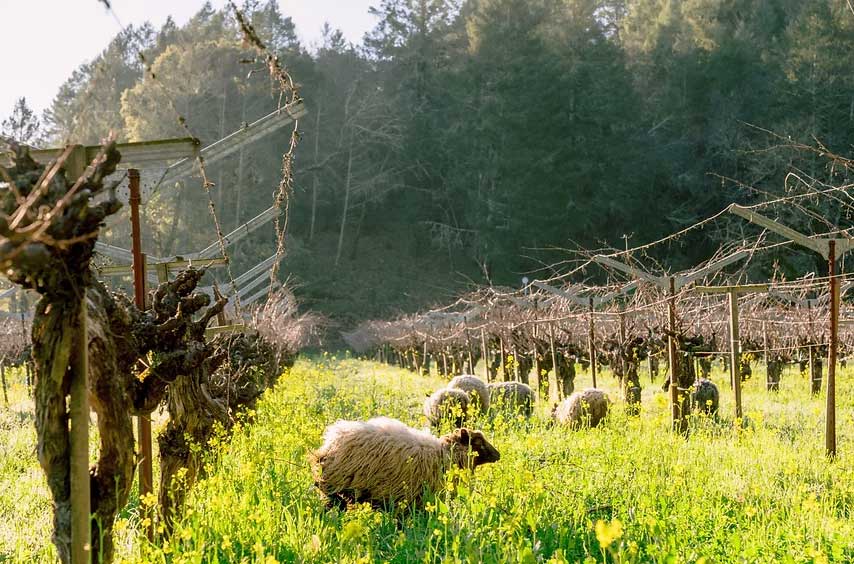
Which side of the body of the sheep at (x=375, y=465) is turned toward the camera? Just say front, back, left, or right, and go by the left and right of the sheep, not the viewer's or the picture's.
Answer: right

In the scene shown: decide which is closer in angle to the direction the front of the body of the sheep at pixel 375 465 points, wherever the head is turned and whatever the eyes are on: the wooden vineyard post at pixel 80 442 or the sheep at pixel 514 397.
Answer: the sheep

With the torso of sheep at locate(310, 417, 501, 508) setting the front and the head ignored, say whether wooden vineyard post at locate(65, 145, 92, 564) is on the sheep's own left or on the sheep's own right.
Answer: on the sheep's own right

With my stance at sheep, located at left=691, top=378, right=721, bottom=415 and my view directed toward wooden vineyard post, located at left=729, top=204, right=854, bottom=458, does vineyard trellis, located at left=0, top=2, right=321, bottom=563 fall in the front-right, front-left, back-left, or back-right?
front-right

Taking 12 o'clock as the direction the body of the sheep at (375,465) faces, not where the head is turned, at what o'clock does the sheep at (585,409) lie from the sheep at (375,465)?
the sheep at (585,409) is roughly at 10 o'clock from the sheep at (375,465).

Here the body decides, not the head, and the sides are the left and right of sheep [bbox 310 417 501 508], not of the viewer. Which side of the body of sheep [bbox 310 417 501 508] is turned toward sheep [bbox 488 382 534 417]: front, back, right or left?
left

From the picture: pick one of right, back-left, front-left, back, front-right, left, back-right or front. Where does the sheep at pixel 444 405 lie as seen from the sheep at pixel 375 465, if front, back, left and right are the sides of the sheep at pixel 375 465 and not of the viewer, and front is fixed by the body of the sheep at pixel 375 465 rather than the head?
left

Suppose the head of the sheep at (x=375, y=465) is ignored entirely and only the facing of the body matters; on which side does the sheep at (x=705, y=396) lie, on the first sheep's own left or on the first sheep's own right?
on the first sheep's own left

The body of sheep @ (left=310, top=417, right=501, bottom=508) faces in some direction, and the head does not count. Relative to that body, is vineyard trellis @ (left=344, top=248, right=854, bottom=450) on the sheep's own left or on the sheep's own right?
on the sheep's own left

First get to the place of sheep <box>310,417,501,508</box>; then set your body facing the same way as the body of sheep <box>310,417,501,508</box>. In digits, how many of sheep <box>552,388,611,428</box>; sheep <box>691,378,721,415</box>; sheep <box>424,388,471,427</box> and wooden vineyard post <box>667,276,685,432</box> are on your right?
0

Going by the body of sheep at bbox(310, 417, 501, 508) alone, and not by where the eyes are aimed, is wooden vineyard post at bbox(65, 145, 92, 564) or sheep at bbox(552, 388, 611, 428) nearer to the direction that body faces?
the sheep

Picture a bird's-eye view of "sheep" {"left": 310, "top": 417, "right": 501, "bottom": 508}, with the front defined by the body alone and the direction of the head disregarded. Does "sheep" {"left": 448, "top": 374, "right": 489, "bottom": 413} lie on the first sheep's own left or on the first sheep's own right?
on the first sheep's own left

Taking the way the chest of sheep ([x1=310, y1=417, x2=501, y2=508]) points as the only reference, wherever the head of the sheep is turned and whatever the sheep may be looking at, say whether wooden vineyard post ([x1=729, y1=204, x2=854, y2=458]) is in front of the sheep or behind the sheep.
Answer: in front

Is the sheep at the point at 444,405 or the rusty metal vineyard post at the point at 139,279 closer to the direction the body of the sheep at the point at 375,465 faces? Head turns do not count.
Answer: the sheep

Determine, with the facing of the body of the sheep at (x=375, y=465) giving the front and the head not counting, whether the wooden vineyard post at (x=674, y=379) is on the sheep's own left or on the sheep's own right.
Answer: on the sheep's own left
